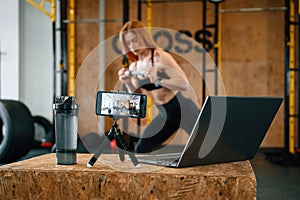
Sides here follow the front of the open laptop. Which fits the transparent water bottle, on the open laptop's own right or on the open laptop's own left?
on the open laptop's own left

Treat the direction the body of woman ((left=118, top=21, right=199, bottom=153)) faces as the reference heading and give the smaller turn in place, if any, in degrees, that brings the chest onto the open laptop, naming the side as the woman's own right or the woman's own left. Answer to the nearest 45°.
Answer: approximately 45° to the woman's own left

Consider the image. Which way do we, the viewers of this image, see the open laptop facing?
facing away from the viewer and to the left of the viewer

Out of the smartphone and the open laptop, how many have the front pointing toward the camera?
1

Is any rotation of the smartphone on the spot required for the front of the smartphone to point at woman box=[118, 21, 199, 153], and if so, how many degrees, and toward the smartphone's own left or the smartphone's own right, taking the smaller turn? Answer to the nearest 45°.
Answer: approximately 180°

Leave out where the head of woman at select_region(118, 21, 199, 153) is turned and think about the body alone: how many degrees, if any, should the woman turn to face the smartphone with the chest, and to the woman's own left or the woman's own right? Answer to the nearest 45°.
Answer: approximately 45° to the woman's own left

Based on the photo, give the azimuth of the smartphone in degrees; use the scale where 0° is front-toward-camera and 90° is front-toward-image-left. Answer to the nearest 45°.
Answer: approximately 0°

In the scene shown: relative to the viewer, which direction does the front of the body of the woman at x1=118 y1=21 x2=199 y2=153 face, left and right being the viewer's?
facing the viewer and to the left of the viewer
